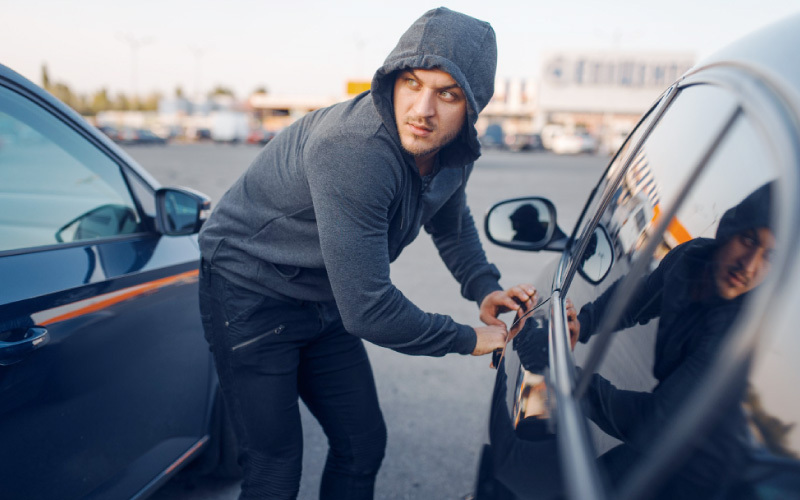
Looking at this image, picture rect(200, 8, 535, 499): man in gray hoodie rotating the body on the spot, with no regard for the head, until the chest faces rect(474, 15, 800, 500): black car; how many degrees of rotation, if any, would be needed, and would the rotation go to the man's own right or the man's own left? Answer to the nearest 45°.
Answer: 0° — they already face it

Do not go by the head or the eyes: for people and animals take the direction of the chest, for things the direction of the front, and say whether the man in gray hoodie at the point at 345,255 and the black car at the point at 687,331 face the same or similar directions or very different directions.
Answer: very different directions

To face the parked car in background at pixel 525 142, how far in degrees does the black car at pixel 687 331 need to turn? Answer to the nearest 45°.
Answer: approximately 45° to its right

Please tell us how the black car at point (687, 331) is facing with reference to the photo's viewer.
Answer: facing away from the viewer and to the left of the viewer

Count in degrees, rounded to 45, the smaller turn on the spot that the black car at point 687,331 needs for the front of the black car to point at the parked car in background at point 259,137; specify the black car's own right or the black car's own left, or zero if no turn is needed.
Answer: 0° — it already faces it

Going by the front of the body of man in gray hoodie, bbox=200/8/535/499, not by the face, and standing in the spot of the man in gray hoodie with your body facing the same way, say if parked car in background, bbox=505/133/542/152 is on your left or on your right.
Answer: on your left
